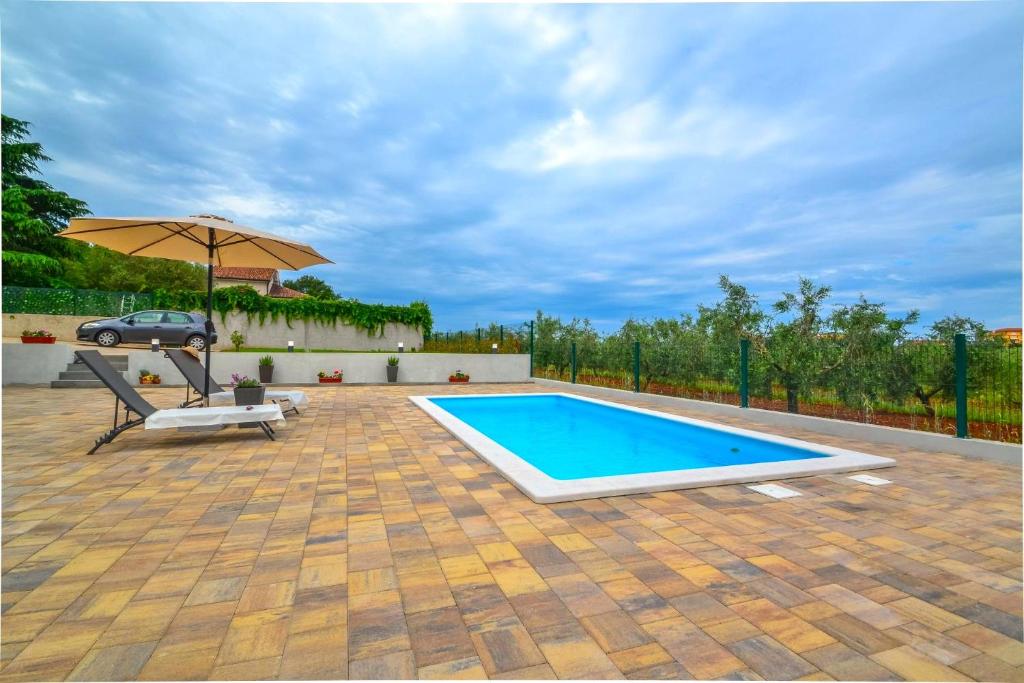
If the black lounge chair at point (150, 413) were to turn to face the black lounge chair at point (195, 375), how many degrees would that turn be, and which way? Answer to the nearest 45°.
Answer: approximately 90° to its left

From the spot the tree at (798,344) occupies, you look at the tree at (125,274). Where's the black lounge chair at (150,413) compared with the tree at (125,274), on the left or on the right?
left

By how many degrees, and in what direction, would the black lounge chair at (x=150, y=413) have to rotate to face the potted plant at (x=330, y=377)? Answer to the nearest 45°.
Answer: approximately 45° to its left

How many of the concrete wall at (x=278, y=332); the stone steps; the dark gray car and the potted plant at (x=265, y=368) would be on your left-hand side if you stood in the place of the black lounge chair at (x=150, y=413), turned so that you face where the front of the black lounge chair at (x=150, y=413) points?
4

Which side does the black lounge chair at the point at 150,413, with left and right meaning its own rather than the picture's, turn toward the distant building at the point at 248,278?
left

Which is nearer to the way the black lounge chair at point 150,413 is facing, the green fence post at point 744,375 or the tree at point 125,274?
the green fence post

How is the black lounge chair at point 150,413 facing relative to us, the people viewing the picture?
facing to the right of the viewer

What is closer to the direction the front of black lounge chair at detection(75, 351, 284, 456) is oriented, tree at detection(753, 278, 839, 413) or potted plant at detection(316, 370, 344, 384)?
the tree

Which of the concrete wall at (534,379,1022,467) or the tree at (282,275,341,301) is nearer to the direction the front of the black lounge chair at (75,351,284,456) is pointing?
the concrete wall

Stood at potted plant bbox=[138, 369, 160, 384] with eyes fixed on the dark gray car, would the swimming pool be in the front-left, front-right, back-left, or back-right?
back-right

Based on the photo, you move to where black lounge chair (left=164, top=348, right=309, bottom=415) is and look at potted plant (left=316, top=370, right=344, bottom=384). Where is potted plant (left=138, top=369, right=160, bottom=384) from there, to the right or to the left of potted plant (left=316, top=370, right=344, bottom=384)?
left

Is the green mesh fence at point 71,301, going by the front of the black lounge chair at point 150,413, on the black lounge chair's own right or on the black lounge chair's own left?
on the black lounge chair's own left
